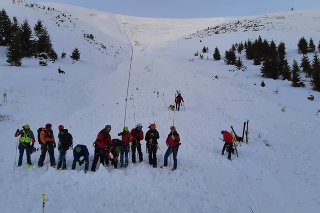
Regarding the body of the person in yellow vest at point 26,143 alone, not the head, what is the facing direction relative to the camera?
toward the camera

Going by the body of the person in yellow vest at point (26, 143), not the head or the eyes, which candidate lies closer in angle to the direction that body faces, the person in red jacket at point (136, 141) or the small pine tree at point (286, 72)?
the person in red jacket

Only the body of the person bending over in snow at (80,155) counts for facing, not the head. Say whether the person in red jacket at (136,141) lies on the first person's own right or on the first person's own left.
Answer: on the first person's own left

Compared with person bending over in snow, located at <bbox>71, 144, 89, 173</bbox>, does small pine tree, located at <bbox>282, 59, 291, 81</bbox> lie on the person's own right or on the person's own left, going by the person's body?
on the person's own left

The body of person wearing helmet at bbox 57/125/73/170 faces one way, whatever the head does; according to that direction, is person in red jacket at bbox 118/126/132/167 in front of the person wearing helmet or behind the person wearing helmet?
behind

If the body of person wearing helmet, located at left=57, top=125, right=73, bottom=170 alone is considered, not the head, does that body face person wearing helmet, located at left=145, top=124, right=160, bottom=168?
no

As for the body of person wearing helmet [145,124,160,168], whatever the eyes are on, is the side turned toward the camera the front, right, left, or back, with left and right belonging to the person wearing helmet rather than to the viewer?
front
